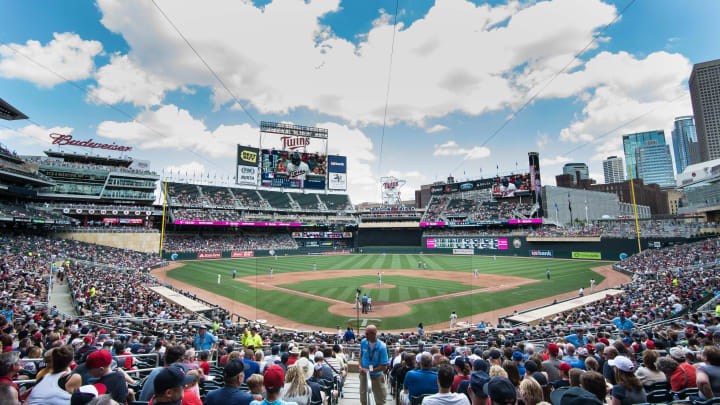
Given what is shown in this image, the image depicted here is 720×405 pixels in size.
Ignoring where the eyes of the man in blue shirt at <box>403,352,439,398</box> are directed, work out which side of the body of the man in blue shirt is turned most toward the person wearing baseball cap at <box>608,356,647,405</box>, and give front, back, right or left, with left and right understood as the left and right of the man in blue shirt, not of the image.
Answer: right

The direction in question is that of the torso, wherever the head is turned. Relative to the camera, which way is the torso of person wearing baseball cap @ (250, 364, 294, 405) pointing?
away from the camera

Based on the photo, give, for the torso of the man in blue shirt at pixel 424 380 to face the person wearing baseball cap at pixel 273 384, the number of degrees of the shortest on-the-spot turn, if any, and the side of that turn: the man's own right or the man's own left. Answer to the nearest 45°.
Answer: approximately 135° to the man's own left

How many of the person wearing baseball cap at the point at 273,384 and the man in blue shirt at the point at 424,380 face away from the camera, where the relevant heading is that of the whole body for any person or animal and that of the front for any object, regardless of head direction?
2

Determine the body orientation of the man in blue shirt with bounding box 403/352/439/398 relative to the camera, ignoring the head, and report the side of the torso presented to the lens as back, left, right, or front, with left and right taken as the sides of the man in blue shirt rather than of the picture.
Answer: back

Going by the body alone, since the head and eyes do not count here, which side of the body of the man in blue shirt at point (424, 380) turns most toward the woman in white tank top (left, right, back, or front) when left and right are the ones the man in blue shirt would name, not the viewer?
left

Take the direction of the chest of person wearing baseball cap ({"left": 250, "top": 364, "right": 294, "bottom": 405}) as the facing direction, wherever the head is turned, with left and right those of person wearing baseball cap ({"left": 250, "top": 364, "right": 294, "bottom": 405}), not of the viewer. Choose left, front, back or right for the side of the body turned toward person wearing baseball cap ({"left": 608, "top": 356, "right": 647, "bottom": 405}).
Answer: right

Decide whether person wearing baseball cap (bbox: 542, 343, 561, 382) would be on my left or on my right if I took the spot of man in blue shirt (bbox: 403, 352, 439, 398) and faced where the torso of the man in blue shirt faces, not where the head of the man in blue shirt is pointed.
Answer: on my right

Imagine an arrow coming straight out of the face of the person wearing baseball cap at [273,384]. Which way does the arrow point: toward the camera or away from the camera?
away from the camera
